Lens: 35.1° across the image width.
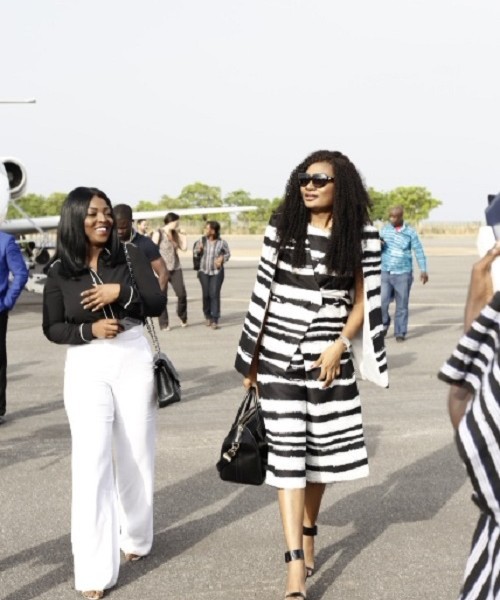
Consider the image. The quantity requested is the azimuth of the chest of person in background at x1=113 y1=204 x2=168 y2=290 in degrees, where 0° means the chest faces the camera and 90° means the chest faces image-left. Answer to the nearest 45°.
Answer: approximately 45°

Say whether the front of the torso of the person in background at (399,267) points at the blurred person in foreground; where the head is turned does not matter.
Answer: yes

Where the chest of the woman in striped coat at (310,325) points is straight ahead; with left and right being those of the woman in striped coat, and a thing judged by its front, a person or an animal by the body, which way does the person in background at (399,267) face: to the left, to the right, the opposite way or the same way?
the same way

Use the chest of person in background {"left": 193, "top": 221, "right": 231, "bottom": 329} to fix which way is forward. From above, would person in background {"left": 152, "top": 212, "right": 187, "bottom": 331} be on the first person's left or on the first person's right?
on the first person's right

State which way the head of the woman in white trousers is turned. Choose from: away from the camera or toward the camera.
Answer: toward the camera

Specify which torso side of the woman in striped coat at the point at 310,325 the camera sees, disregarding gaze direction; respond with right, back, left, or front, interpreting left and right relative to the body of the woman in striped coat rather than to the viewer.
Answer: front

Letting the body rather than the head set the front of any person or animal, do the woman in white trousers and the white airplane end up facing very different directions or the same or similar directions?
same or similar directions

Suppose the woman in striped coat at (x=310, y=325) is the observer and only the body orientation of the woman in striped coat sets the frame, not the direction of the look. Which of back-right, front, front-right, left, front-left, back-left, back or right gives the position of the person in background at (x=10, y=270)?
back-right

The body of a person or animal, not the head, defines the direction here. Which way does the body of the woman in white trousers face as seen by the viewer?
toward the camera

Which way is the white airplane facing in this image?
toward the camera

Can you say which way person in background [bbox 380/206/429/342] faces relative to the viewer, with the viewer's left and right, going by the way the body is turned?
facing the viewer
